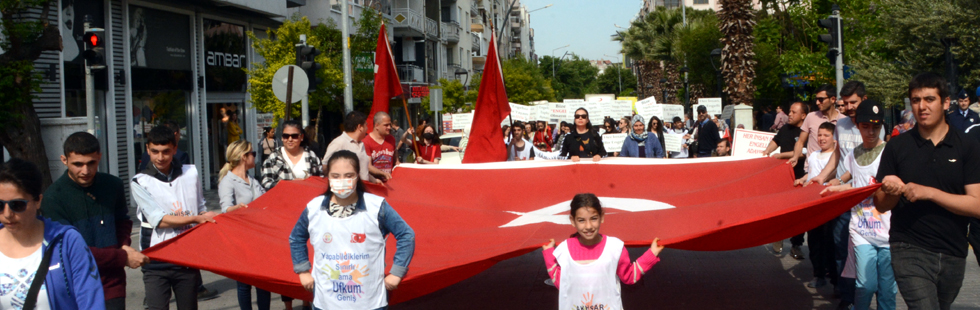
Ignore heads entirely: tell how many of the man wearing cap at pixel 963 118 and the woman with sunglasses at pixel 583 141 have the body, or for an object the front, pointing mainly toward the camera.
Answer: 2

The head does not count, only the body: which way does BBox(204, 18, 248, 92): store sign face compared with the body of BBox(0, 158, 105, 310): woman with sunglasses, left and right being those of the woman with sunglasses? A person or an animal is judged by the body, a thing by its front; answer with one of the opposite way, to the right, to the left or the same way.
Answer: to the left

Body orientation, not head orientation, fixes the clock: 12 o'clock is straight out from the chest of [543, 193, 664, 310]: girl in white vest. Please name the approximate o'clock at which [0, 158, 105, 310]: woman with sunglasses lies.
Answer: The woman with sunglasses is roughly at 2 o'clock from the girl in white vest.

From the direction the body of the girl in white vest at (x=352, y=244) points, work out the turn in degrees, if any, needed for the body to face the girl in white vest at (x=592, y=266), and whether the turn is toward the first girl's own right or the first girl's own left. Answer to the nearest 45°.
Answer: approximately 90° to the first girl's own left

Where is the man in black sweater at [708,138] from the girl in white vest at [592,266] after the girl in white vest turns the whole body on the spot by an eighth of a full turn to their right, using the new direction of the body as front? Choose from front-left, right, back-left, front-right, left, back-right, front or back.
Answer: back-right

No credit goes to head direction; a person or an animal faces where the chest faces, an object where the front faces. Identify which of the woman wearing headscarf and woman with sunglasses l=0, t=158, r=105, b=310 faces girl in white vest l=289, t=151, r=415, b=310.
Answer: the woman wearing headscarf

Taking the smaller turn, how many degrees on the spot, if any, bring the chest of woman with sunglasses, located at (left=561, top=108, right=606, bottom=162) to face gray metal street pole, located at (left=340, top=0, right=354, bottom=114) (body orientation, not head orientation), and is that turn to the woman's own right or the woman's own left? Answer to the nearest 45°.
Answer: approximately 135° to the woman's own right

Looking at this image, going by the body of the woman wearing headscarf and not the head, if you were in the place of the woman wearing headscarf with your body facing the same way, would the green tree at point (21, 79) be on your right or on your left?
on your right
